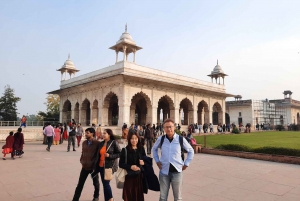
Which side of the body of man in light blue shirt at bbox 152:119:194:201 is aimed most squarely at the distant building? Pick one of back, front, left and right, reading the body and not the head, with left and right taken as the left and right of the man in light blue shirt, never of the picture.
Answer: back

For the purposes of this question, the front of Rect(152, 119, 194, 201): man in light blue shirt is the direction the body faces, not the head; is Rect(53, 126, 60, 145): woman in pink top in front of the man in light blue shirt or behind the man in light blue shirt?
behind

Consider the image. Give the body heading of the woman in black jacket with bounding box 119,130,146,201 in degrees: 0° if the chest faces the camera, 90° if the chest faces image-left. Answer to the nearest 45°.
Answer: approximately 0°

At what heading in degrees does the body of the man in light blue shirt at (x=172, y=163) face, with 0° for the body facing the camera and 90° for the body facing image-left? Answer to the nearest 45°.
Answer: approximately 0°

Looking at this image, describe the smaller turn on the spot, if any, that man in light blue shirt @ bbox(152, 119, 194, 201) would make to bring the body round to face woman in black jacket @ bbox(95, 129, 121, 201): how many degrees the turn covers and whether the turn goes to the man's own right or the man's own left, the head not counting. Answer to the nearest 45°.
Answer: approximately 135° to the man's own right
